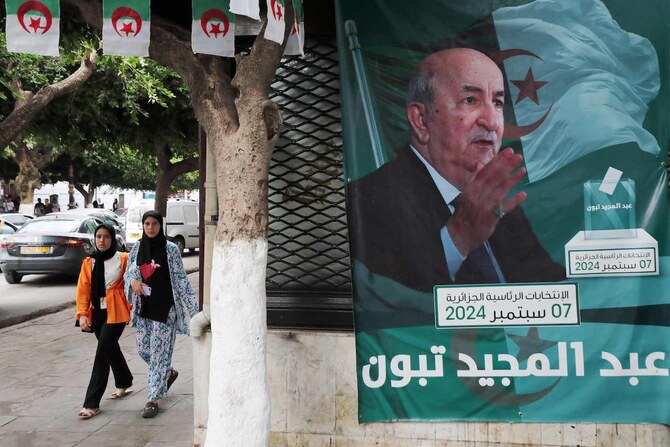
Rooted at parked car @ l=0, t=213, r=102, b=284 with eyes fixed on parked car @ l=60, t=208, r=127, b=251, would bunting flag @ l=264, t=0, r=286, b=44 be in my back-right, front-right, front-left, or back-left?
back-right

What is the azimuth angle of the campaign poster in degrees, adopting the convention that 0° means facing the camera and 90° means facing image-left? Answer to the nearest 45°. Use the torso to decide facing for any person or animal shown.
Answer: approximately 0°

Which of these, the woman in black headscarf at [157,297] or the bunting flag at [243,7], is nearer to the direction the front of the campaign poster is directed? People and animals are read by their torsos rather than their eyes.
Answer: the bunting flag

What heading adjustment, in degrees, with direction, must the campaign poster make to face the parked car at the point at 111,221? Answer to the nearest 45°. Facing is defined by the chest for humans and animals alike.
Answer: approximately 135° to its right

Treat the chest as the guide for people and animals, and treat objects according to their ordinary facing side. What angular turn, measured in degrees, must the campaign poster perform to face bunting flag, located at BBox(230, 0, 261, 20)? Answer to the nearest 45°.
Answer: approximately 45° to its right

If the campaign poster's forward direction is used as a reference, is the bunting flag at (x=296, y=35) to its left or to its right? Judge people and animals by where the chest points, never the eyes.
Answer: on its right
